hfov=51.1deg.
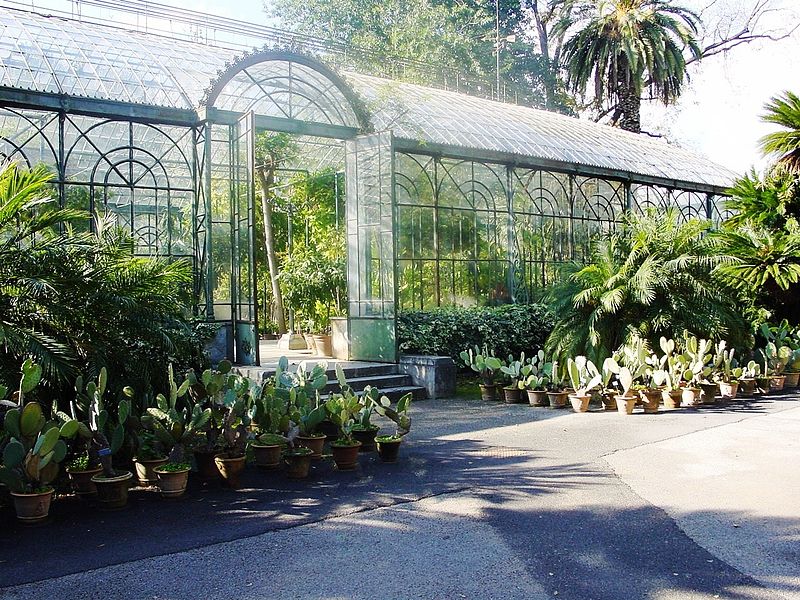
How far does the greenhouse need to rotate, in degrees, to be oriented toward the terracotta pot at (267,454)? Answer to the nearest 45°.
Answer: approximately 45° to its right

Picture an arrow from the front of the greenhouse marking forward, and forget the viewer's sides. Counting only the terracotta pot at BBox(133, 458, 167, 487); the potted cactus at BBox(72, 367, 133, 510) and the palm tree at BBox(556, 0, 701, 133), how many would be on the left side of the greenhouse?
1

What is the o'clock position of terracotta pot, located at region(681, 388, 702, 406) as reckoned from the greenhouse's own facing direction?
The terracotta pot is roughly at 11 o'clock from the greenhouse.

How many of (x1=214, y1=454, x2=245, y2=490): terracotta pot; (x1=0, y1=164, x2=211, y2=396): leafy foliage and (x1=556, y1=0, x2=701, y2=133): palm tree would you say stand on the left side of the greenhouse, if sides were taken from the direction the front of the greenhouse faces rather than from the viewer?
1

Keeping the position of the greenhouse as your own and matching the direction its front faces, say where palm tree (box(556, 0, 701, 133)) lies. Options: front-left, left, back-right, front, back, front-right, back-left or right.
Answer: left

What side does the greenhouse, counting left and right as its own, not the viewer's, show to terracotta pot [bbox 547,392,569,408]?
front

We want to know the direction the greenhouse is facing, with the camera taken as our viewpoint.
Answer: facing the viewer and to the right of the viewer

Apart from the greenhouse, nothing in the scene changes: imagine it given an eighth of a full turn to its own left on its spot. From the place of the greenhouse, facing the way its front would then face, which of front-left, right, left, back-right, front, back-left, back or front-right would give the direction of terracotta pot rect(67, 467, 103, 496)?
right

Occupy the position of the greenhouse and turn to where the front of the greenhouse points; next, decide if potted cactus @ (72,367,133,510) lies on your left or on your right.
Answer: on your right

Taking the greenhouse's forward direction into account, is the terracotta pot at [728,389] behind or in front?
in front

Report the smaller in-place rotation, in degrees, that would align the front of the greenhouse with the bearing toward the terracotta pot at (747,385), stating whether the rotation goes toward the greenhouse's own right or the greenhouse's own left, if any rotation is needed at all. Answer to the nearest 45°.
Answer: approximately 45° to the greenhouse's own left

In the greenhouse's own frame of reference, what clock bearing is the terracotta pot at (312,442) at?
The terracotta pot is roughly at 1 o'clock from the greenhouse.

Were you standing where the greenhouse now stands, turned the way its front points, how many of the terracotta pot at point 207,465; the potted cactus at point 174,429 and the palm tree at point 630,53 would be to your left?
1

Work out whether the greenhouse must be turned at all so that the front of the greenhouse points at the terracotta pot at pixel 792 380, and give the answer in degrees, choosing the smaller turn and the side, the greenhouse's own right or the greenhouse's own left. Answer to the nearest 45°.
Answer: approximately 45° to the greenhouse's own left

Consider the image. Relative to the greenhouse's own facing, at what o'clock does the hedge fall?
The hedge is roughly at 10 o'clock from the greenhouse.
